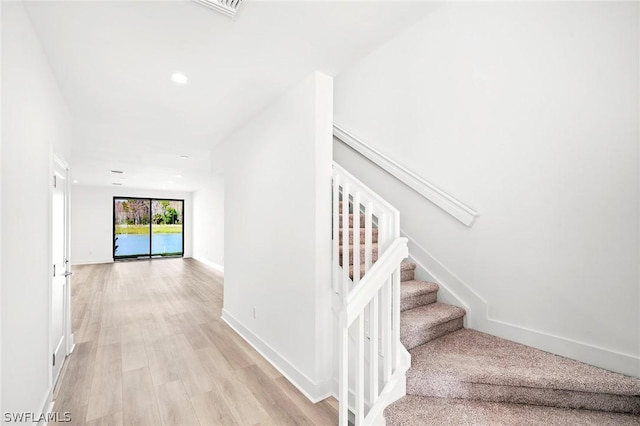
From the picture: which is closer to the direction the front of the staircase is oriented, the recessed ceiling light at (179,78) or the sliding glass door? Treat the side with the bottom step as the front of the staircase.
the recessed ceiling light

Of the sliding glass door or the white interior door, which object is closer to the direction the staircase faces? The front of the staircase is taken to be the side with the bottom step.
the white interior door

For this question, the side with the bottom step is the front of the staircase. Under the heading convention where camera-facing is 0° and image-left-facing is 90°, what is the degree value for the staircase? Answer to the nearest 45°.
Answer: approximately 0°

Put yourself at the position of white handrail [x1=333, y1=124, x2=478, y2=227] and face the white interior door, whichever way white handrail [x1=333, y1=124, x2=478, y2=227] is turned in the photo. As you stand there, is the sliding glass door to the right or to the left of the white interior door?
right

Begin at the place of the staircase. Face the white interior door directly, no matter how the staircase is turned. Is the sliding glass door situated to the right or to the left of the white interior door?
right

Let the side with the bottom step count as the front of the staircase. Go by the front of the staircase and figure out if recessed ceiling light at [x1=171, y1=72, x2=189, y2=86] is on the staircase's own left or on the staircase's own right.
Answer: on the staircase's own right

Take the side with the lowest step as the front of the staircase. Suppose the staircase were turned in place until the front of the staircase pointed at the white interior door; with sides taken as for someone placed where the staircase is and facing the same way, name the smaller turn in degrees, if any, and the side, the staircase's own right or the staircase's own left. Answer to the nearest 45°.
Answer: approximately 90° to the staircase's own right
